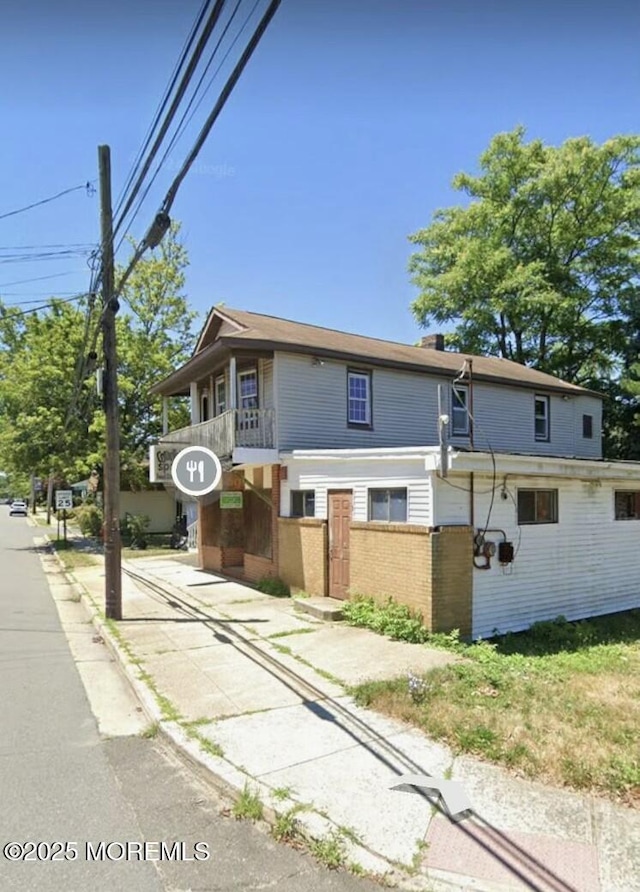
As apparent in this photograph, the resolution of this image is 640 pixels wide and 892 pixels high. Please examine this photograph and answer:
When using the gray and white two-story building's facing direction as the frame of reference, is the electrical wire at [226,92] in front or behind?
in front

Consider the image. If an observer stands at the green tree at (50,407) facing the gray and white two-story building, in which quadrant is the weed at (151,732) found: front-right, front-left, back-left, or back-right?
front-right

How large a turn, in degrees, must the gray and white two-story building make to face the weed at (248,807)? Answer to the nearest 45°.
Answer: approximately 45° to its left

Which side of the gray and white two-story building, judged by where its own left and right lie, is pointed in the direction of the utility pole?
front

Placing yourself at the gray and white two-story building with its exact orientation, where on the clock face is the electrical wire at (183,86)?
The electrical wire is roughly at 11 o'clock from the gray and white two-story building.

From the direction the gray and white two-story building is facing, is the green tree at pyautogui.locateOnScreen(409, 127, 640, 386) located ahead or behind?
behind

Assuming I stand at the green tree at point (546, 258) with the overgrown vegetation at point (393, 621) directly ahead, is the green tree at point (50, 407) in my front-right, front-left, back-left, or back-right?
front-right

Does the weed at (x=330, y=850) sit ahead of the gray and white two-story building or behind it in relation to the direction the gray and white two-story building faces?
ahead

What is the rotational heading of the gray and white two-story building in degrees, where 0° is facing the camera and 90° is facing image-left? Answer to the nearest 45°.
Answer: approximately 45°

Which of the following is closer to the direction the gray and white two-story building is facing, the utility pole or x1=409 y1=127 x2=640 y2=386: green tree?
the utility pole

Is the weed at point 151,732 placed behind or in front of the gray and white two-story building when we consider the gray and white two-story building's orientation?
in front

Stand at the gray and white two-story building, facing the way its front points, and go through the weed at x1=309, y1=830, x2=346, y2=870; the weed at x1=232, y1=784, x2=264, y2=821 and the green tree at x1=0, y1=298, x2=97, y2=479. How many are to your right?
1

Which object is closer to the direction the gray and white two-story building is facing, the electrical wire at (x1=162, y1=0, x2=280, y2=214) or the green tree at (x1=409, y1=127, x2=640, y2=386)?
the electrical wire
